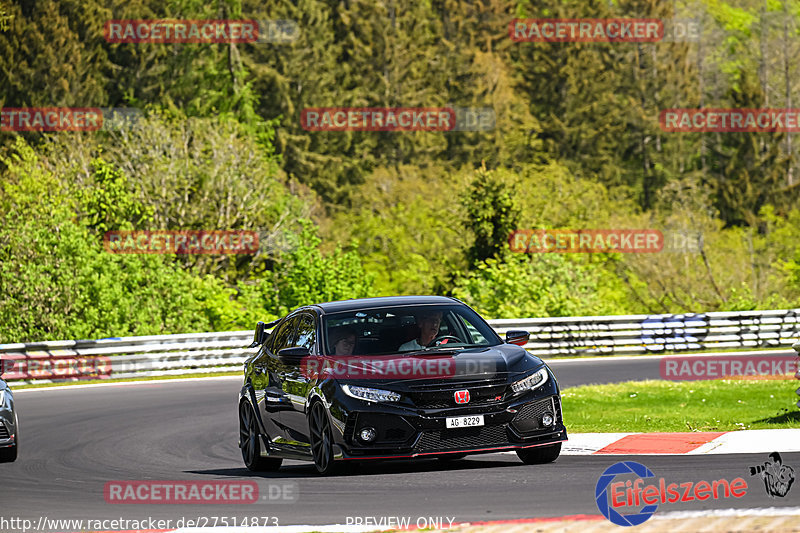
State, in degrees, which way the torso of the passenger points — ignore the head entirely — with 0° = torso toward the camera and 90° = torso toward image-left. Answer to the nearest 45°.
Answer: approximately 315°

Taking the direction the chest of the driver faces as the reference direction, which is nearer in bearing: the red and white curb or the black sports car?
the red and white curb

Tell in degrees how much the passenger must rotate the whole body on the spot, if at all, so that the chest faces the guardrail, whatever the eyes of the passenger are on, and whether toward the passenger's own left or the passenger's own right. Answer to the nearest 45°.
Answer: approximately 135° to the passenger's own left

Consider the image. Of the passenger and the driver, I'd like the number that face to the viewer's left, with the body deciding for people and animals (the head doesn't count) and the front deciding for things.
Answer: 0

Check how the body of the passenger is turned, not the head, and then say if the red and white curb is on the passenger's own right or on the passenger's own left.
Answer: on the passenger's own left

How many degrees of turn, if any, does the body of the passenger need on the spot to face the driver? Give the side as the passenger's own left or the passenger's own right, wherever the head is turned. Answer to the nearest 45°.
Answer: approximately 45° to the passenger's own left

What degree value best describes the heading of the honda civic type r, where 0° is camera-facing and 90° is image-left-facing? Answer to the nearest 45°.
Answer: approximately 315°

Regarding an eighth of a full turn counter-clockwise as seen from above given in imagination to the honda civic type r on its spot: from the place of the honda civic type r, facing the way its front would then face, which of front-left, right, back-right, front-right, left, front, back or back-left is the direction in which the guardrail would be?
left

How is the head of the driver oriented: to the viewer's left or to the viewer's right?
to the viewer's right
